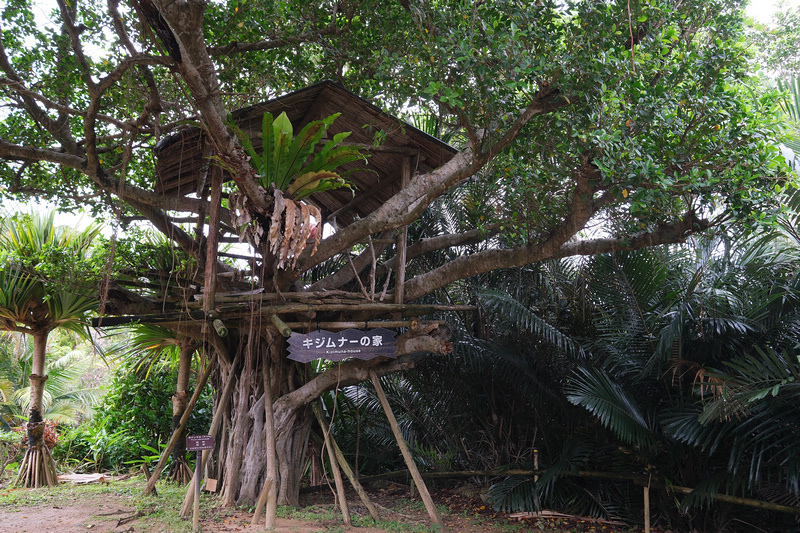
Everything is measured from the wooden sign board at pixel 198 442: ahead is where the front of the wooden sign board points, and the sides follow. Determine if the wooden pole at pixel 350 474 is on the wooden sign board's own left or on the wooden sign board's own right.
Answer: on the wooden sign board's own left

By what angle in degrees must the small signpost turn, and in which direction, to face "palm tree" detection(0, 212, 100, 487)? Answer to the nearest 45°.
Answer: approximately 135° to its right

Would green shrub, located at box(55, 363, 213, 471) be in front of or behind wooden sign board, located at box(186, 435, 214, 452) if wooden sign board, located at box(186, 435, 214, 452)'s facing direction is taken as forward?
behind

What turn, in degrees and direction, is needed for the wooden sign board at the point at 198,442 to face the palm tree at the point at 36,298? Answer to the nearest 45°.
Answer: approximately 135° to its right

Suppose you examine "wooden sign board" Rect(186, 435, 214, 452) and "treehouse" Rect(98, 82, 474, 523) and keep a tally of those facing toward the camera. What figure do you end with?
2

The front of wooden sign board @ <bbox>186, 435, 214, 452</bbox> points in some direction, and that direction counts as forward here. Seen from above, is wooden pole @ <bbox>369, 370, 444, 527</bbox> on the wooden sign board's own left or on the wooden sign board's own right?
on the wooden sign board's own left

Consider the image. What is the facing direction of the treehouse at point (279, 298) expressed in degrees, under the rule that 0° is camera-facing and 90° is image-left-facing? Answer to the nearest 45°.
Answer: approximately 0°

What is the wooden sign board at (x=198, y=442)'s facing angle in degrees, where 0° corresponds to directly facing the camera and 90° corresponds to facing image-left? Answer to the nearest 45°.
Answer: approximately 0°
